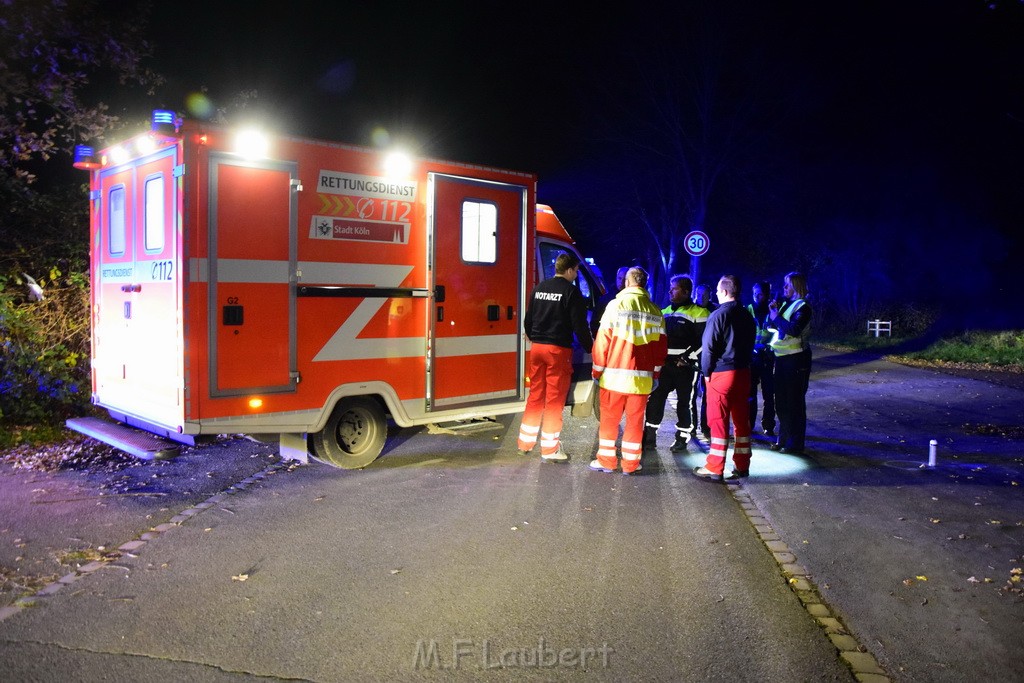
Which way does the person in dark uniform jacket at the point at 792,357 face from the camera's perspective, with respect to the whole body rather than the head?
to the viewer's left

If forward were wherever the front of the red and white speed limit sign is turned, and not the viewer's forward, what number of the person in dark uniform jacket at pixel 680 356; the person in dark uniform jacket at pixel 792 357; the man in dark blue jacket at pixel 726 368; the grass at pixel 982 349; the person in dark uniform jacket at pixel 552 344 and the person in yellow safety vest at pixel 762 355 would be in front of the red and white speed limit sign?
5

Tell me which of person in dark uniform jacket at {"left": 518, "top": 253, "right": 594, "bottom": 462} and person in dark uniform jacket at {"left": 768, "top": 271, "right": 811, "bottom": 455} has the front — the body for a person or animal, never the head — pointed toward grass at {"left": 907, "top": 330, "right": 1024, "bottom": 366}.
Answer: person in dark uniform jacket at {"left": 518, "top": 253, "right": 594, "bottom": 462}

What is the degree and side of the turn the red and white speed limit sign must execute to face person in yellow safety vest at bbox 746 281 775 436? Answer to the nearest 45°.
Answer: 0° — it already faces them

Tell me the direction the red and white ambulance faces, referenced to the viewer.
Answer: facing away from the viewer and to the right of the viewer

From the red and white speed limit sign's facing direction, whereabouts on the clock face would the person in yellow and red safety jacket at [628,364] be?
The person in yellow and red safety jacket is roughly at 12 o'clock from the red and white speed limit sign.

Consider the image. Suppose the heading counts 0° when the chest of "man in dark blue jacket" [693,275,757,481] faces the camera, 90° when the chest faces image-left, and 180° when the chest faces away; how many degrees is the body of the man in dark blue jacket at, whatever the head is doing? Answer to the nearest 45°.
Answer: approximately 135°

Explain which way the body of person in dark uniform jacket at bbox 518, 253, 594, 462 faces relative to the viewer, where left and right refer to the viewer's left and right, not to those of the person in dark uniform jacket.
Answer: facing away from the viewer and to the right of the viewer

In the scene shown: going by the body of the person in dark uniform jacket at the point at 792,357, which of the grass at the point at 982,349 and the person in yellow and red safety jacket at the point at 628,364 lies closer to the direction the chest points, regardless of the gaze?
the person in yellow and red safety jacket

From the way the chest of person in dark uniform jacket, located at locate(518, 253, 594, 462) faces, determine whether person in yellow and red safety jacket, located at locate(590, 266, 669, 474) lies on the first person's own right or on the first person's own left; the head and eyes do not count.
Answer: on the first person's own right

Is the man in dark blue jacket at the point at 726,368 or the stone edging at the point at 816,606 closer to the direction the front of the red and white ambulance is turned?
the man in dark blue jacket

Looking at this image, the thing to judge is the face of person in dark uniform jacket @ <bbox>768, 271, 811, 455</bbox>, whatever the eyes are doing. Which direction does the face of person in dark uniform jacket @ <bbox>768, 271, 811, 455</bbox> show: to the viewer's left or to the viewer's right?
to the viewer's left

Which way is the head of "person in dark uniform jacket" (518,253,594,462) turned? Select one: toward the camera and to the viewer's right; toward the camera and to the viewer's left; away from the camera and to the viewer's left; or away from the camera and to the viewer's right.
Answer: away from the camera and to the viewer's right
